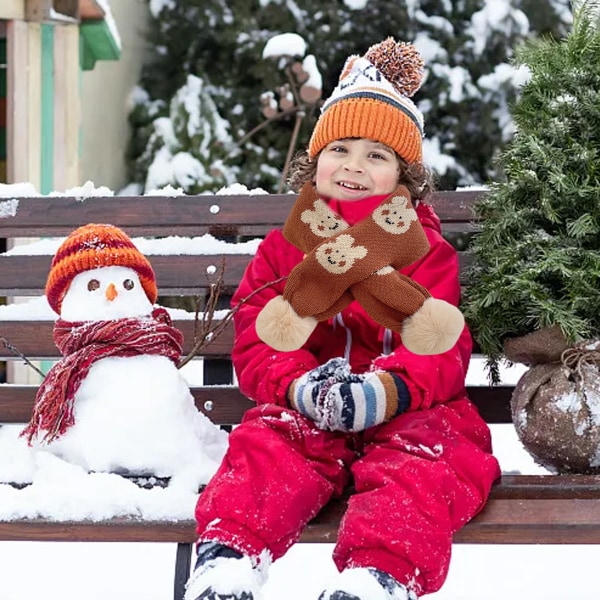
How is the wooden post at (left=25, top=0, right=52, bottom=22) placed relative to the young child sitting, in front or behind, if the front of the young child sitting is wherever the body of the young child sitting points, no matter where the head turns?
behind

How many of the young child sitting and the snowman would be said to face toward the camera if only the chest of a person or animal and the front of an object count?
2

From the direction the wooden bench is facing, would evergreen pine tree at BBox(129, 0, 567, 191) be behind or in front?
behind

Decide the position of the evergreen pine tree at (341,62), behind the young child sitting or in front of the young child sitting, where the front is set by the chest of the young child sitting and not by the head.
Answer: behind

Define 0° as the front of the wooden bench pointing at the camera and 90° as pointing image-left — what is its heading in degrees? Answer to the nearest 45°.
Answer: approximately 0°

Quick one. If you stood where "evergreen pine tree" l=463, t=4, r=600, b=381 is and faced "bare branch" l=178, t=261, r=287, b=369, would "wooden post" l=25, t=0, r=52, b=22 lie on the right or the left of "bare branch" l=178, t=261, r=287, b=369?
right
